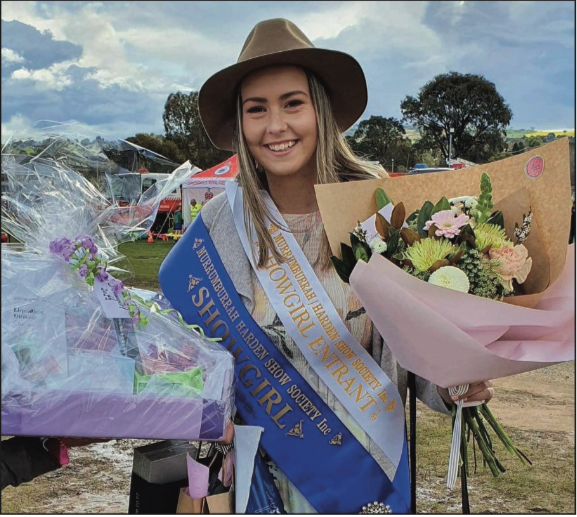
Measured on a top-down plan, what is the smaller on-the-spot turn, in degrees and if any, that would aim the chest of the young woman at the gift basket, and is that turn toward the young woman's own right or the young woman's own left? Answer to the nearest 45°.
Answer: approximately 45° to the young woman's own right

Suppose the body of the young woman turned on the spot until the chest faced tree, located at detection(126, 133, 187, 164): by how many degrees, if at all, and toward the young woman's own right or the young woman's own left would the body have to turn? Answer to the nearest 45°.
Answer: approximately 180°

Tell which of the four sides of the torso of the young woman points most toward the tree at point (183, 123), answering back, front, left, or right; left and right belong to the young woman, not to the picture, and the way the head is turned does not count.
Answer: back

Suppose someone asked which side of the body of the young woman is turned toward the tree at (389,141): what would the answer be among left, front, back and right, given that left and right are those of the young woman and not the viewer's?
back

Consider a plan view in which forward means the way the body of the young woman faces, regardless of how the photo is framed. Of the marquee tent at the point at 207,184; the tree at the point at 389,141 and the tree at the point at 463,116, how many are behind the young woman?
3

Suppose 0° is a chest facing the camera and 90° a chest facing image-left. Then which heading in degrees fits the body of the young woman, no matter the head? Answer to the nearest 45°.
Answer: approximately 0°

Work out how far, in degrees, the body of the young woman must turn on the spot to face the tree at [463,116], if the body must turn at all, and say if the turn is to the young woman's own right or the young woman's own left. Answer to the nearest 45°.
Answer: approximately 180°

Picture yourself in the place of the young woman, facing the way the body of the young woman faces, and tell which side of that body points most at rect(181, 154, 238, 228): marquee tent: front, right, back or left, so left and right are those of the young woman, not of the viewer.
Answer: back
